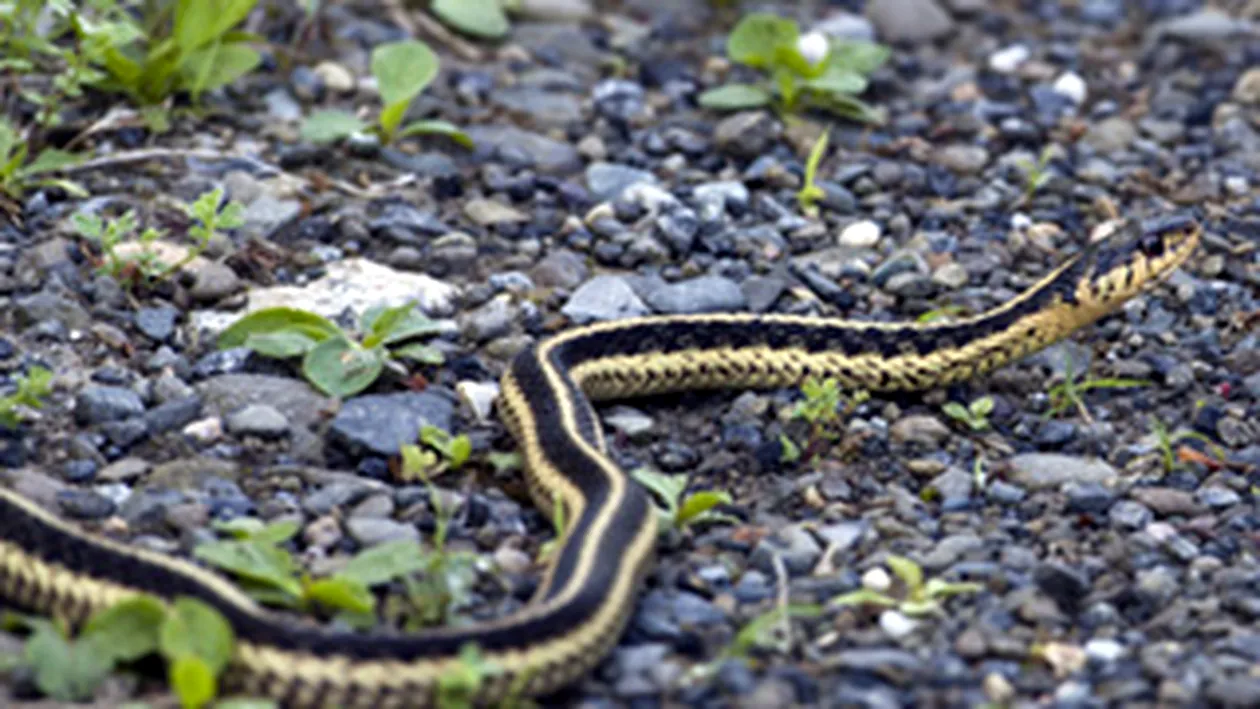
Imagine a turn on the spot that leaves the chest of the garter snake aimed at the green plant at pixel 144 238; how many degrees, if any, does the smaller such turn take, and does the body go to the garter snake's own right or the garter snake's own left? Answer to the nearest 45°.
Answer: approximately 135° to the garter snake's own left

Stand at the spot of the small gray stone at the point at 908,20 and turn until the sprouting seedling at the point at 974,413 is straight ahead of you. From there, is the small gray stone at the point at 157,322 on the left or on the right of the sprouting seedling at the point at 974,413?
right

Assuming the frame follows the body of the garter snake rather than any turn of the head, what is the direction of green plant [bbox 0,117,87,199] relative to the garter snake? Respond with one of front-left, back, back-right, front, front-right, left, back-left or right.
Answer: back-left

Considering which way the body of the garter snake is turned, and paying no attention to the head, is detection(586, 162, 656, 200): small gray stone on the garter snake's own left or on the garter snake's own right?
on the garter snake's own left

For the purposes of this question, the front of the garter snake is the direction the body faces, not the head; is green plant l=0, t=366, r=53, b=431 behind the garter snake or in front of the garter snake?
behind

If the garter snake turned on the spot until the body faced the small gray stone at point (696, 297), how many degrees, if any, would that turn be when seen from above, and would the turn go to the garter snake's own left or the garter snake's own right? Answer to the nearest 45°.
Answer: approximately 90° to the garter snake's own left

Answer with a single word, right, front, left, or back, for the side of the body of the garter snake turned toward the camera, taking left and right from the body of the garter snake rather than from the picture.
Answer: right

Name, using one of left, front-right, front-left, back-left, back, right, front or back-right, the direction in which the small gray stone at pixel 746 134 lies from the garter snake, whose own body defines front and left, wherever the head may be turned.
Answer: left

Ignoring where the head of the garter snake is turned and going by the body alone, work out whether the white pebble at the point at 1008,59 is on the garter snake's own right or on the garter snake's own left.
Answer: on the garter snake's own left

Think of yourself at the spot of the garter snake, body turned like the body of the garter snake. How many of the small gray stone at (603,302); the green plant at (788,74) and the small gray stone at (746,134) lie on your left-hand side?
3

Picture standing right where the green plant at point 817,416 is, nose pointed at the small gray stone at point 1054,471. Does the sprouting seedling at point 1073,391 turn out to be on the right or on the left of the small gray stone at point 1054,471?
left

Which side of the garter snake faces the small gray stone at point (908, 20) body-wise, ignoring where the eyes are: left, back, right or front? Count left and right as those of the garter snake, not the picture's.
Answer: left

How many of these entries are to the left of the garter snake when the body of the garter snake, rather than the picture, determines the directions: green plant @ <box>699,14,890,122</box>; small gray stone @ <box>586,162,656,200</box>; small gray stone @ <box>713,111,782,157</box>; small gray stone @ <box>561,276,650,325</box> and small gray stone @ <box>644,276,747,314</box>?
5

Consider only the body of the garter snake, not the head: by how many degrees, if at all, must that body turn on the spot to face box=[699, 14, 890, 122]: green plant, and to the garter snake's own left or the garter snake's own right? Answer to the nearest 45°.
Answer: approximately 90° to the garter snake's own left

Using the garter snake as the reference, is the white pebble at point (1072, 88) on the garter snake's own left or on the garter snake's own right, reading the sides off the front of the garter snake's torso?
on the garter snake's own left
